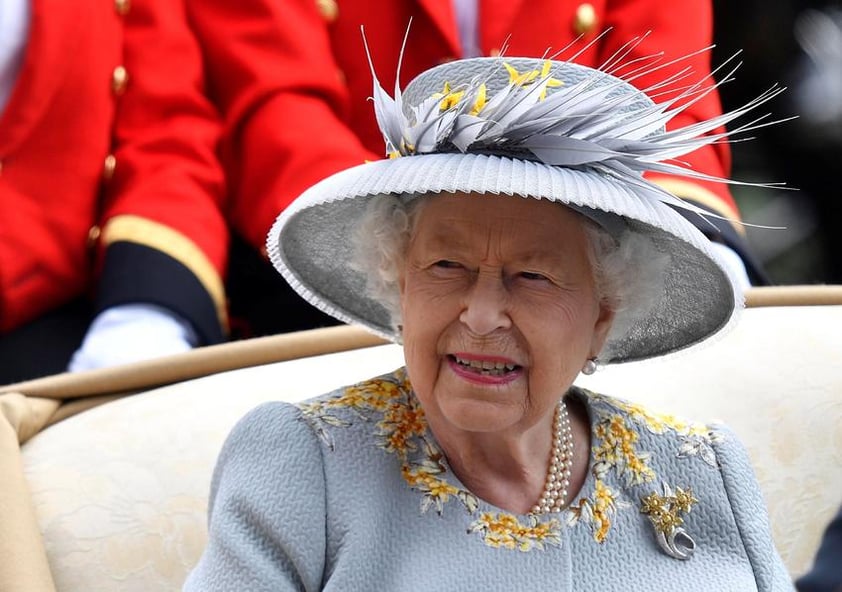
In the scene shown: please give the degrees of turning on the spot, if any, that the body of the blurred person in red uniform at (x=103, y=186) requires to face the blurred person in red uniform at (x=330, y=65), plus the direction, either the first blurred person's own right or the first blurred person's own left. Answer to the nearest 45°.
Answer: approximately 90° to the first blurred person's own left

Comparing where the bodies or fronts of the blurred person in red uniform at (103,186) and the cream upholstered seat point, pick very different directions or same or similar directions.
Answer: same or similar directions

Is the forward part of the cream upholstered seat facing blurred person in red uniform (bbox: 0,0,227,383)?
no

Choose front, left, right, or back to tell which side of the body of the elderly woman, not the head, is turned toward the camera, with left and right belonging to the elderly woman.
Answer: front

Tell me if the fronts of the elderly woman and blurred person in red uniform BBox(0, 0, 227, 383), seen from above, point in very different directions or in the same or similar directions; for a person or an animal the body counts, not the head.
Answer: same or similar directions

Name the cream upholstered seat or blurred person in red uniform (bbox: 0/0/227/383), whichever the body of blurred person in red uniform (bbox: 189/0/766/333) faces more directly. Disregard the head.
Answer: the cream upholstered seat

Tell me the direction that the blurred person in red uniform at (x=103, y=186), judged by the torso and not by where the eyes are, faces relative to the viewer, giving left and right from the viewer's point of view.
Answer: facing the viewer

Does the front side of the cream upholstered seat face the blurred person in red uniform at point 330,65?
no

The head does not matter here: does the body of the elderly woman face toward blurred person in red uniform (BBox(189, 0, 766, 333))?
no

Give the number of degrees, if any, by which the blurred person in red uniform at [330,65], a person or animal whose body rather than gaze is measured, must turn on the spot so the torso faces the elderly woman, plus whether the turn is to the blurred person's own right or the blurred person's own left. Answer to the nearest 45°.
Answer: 0° — they already face them

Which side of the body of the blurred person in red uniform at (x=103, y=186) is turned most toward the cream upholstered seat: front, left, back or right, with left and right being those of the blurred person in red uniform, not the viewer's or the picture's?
front

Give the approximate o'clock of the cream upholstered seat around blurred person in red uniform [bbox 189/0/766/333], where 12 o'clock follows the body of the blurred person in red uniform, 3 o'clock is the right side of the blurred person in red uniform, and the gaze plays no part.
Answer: The cream upholstered seat is roughly at 12 o'clock from the blurred person in red uniform.

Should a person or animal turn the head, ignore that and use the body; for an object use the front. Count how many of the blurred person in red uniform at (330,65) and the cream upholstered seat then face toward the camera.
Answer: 2

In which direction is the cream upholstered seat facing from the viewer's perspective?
toward the camera

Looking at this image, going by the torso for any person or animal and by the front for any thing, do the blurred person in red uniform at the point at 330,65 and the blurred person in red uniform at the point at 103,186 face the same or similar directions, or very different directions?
same or similar directions
